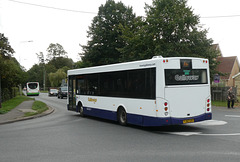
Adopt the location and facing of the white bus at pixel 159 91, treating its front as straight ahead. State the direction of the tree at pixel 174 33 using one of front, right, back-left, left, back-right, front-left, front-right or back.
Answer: front-right

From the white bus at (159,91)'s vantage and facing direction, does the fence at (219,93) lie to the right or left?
on its right

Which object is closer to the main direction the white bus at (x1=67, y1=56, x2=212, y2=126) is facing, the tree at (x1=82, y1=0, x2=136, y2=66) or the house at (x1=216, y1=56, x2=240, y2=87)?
the tree

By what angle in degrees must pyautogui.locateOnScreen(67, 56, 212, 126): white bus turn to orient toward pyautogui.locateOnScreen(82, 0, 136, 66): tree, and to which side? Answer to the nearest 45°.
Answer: approximately 45° to its right

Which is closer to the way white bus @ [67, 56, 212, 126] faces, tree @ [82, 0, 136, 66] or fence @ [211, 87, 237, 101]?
the tree

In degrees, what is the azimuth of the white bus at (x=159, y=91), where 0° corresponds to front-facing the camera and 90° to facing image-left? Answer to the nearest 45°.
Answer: approximately 135°

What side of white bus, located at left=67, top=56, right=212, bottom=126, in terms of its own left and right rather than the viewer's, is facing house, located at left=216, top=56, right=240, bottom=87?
right
